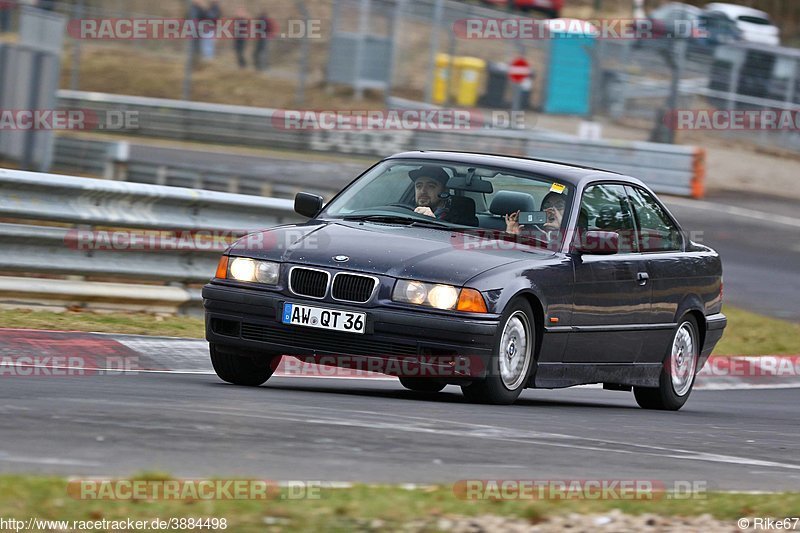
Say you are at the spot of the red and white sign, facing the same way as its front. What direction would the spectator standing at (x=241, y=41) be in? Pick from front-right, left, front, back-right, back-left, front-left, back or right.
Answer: back-right

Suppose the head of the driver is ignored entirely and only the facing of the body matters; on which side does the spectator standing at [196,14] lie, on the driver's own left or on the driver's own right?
on the driver's own right

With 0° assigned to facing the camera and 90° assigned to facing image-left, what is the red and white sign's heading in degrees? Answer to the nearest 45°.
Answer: approximately 0°

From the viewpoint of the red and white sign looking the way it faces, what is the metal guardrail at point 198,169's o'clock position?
The metal guardrail is roughly at 1 o'clock from the red and white sign.

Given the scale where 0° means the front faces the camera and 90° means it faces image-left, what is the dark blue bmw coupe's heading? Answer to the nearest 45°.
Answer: approximately 45°

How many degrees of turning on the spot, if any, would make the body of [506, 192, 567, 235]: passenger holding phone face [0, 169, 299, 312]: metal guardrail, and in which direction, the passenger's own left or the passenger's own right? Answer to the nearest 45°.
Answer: approximately 90° to the passenger's own right

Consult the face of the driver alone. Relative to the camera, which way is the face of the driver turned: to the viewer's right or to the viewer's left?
to the viewer's left

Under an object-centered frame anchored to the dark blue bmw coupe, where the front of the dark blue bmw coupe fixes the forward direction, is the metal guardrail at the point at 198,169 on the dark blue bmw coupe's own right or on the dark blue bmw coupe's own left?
on the dark blue bmw coupe's own right

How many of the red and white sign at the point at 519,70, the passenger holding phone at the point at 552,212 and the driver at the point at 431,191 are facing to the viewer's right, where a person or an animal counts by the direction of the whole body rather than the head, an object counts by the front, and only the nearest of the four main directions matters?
0

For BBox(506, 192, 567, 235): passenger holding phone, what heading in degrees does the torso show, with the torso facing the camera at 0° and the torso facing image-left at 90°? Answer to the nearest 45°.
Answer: approximately 45°

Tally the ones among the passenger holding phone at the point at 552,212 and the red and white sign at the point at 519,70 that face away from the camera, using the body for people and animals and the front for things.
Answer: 0

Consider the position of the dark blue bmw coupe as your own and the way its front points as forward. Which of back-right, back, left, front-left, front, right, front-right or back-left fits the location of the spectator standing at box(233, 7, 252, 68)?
back-right

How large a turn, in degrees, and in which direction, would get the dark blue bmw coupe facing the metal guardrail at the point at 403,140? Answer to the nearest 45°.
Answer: approximately 135° to its right

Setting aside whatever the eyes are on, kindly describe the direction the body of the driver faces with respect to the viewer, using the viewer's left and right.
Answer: facing the viewer and to the left of the viewer
